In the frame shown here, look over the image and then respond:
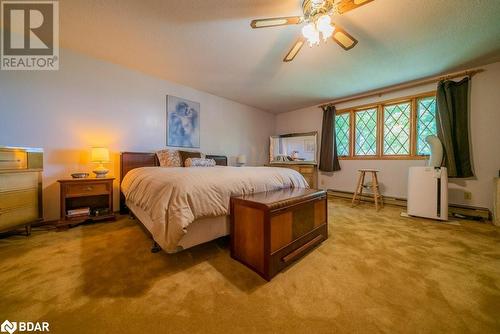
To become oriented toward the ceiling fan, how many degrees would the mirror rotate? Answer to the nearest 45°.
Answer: approximately 45° to its left

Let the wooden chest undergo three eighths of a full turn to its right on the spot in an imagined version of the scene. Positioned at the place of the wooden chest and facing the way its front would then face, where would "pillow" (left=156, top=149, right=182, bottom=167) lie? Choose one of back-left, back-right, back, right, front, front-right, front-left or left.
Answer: front-right

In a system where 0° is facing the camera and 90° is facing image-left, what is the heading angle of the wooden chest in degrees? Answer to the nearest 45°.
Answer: approximately 315°

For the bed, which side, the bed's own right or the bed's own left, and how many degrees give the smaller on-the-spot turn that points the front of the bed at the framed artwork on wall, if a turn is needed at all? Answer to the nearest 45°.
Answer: approximately 135° to the bed's own left

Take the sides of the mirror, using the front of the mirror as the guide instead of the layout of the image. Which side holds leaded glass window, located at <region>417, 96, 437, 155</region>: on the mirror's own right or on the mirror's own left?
on the mirror's own left
